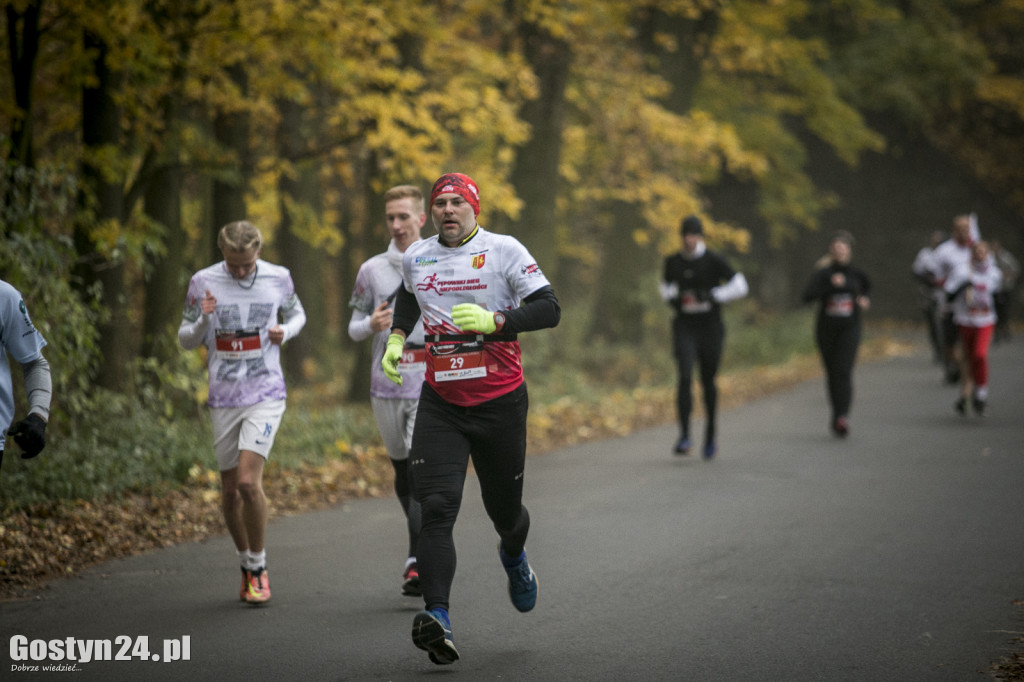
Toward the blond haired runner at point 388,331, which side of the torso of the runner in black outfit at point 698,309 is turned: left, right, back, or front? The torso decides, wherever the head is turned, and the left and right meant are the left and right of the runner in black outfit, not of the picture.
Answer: front

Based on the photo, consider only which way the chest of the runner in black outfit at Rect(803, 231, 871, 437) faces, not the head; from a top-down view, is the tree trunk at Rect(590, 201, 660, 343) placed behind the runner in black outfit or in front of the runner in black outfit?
behind

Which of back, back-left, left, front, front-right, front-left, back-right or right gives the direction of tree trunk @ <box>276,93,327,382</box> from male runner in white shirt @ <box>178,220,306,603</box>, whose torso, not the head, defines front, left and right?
back

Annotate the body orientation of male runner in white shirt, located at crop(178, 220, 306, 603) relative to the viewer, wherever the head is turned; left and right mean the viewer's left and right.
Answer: facing the viewer

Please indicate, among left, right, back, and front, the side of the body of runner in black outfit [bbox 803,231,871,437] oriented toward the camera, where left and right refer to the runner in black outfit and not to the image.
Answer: front

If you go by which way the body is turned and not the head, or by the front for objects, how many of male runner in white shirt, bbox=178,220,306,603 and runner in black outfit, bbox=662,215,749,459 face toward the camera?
2

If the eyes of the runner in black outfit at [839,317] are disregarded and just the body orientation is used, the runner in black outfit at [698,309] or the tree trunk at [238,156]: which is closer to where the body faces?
the runner in black outfit

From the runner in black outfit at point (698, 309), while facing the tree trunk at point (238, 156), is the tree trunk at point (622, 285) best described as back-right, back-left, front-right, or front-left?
front-right

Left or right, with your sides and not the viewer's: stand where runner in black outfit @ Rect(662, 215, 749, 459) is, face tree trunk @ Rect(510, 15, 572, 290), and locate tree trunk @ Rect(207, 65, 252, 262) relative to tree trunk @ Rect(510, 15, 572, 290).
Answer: left

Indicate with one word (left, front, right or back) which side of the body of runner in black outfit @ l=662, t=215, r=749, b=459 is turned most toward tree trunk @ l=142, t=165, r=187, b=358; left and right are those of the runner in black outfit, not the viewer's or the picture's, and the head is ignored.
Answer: right
